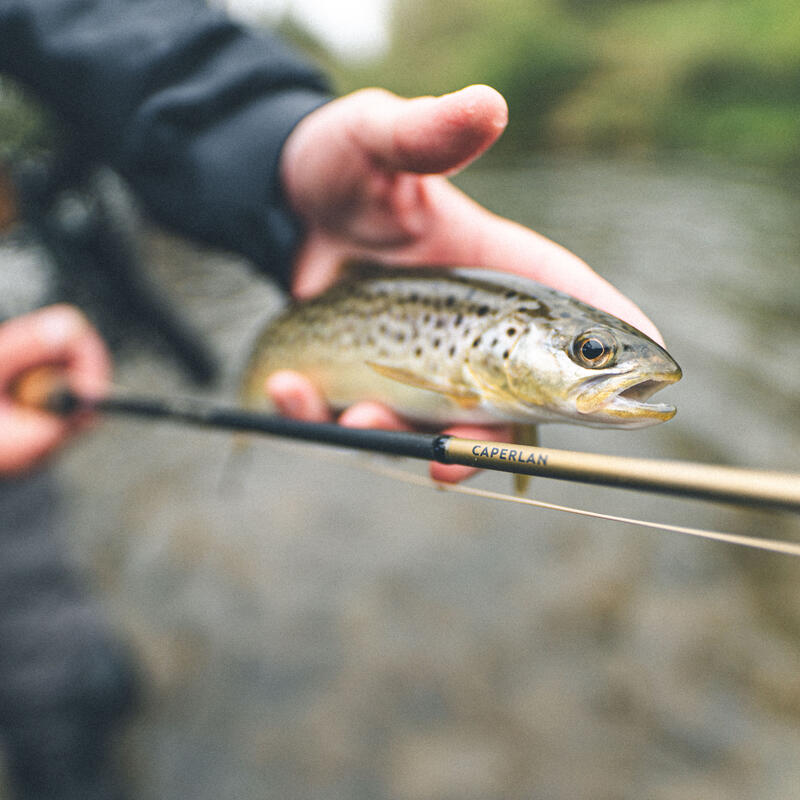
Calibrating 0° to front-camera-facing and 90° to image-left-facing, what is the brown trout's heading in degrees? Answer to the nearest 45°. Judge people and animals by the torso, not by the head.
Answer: approximately 270°
